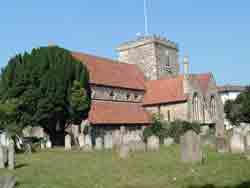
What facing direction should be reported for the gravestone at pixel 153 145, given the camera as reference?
facing the viewer

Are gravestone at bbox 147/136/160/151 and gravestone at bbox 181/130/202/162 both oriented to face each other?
no

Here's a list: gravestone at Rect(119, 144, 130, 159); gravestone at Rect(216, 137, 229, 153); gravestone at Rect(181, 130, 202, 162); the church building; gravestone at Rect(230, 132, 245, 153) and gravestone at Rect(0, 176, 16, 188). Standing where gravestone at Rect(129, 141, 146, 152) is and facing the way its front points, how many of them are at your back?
1

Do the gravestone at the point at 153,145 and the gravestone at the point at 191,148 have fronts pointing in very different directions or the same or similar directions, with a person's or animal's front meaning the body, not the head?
same or similar directions

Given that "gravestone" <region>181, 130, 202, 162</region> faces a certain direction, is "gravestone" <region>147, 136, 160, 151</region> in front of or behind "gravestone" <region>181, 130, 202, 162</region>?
behind

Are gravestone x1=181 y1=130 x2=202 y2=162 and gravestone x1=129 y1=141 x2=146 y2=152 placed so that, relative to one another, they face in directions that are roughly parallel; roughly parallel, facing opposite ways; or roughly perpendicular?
roughly parallel

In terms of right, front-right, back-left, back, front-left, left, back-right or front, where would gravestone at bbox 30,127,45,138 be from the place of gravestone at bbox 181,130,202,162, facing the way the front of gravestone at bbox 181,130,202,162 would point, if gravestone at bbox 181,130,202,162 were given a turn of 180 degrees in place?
front-left

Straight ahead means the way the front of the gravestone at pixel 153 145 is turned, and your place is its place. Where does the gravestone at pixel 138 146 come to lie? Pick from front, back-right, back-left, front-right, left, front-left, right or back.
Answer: front-right

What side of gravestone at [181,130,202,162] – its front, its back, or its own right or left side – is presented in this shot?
front

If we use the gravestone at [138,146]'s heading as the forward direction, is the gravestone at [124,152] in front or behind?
in front

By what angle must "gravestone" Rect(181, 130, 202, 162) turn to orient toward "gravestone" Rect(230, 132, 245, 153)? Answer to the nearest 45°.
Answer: approximately 135° to its left

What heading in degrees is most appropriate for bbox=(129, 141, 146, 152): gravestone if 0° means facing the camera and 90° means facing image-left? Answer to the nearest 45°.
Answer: approximately 0°

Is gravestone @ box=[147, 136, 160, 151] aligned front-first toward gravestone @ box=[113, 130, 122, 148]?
no

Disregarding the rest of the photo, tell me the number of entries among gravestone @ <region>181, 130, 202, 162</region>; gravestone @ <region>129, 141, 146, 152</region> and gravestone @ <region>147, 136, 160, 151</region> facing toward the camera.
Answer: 3

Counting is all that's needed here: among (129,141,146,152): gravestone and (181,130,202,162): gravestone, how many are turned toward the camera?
2

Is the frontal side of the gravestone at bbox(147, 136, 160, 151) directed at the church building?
no

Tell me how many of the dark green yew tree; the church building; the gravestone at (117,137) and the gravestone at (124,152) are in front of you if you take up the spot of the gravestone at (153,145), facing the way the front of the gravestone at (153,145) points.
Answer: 1

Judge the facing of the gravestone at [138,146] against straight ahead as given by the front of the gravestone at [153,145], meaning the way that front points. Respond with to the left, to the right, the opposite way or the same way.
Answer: the same way

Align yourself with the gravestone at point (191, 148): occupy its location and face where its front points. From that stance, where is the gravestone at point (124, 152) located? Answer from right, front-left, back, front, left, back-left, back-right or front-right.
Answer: back-right

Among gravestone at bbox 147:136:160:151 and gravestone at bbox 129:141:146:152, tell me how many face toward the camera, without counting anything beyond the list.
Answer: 2
